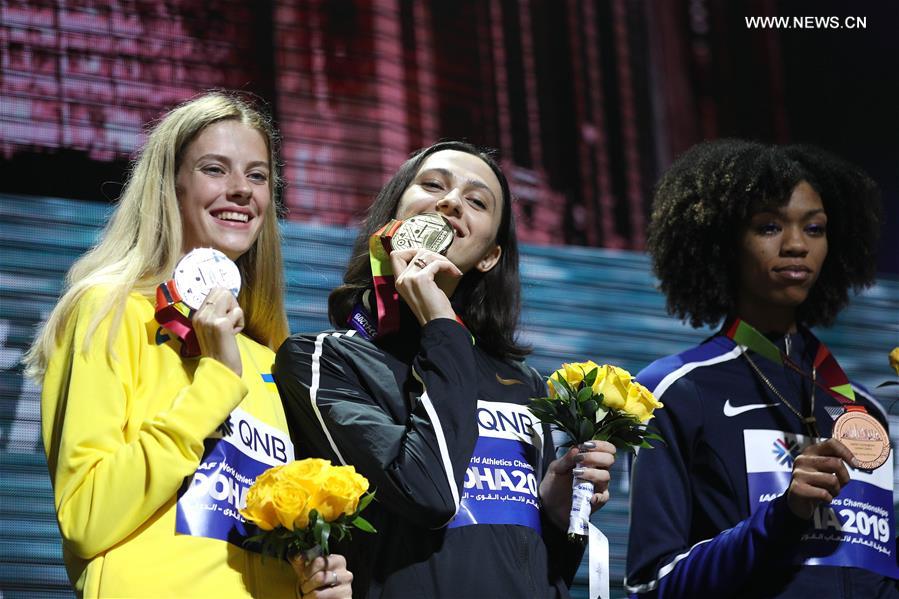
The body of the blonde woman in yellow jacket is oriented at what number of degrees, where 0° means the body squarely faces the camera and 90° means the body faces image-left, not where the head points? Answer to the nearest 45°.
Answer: approximately 315°

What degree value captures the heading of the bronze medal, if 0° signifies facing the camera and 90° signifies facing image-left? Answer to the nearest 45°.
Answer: approximately 0°

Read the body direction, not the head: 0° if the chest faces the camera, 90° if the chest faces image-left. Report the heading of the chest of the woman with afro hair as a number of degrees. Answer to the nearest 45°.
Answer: approximately 315°

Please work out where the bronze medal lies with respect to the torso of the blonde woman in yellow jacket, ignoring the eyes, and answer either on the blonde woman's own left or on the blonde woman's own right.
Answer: on the blonde woman's own left

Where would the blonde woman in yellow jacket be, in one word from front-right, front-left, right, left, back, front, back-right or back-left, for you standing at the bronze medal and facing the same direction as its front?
front-right

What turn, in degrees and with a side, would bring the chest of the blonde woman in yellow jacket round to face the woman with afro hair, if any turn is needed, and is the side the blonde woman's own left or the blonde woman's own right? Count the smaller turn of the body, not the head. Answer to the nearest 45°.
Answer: approximately 45° to the blonde woman's own left

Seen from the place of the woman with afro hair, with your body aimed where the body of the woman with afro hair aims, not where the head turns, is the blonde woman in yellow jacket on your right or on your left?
on your right
